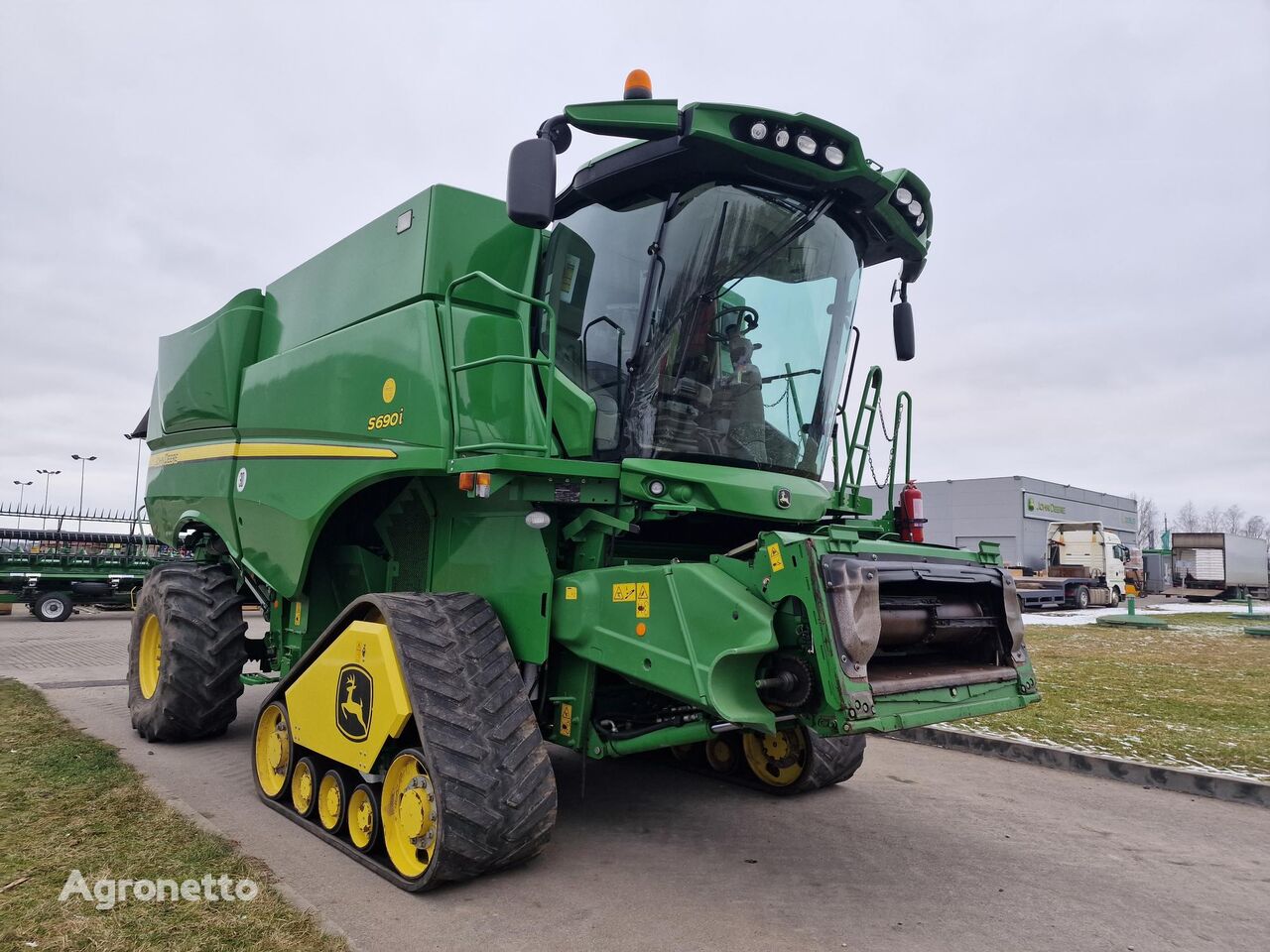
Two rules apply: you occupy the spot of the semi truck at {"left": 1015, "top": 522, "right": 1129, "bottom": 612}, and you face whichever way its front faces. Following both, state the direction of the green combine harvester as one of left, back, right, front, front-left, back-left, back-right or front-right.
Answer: back-right

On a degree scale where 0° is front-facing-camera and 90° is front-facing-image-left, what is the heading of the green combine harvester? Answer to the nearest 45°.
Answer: approximately 315°

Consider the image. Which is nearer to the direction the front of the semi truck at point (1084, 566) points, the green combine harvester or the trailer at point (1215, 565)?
the trailer

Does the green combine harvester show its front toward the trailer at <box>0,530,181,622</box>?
no

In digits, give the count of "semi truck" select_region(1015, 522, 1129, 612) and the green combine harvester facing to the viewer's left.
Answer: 0

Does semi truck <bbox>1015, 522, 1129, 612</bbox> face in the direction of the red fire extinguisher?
no

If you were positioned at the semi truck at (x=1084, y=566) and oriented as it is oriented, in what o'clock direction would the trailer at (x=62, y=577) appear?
The trailer is roughly at 6 o'clock from the semi truck.

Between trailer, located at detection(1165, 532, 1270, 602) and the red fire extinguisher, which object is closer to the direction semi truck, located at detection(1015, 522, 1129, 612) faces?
the trailer

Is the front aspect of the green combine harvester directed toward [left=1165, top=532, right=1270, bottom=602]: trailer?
no

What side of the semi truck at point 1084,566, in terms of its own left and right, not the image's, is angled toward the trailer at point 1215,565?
front

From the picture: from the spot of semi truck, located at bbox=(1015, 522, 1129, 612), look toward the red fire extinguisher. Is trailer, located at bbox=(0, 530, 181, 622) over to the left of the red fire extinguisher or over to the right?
right
